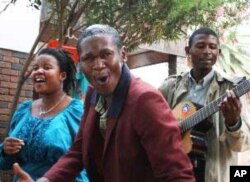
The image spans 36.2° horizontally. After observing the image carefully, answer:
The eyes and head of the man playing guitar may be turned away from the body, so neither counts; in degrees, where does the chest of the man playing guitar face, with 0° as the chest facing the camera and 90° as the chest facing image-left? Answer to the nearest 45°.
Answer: approximately 0°
